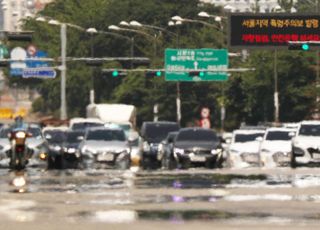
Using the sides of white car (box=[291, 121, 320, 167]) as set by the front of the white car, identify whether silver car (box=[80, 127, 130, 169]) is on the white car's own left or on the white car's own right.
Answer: on the white car's own right

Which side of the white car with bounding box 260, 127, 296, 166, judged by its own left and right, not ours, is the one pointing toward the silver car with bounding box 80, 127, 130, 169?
right

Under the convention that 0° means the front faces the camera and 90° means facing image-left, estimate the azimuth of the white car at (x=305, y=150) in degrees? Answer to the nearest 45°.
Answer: approximately 0°

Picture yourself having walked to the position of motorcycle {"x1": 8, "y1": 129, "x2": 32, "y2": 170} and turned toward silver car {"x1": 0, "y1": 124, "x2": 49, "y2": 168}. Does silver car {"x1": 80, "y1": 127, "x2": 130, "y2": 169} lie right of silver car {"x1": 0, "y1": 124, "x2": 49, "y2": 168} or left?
right

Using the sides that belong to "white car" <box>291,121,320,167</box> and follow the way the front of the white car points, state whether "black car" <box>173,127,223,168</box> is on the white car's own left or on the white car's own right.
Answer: on the white car's own right
